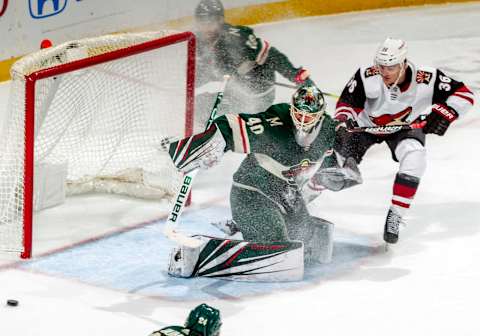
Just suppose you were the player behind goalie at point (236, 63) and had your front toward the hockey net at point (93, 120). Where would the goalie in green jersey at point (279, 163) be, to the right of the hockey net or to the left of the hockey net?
left

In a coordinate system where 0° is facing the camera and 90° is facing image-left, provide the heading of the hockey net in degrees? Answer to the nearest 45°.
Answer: approximately 315°

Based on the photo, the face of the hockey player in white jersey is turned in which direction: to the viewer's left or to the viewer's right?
to the viewer's left

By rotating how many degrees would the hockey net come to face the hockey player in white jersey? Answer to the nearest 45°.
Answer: approximately 45° to its left

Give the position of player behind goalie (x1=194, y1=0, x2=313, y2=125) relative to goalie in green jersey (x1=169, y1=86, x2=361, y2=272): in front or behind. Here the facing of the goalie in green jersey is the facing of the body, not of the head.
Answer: behind
